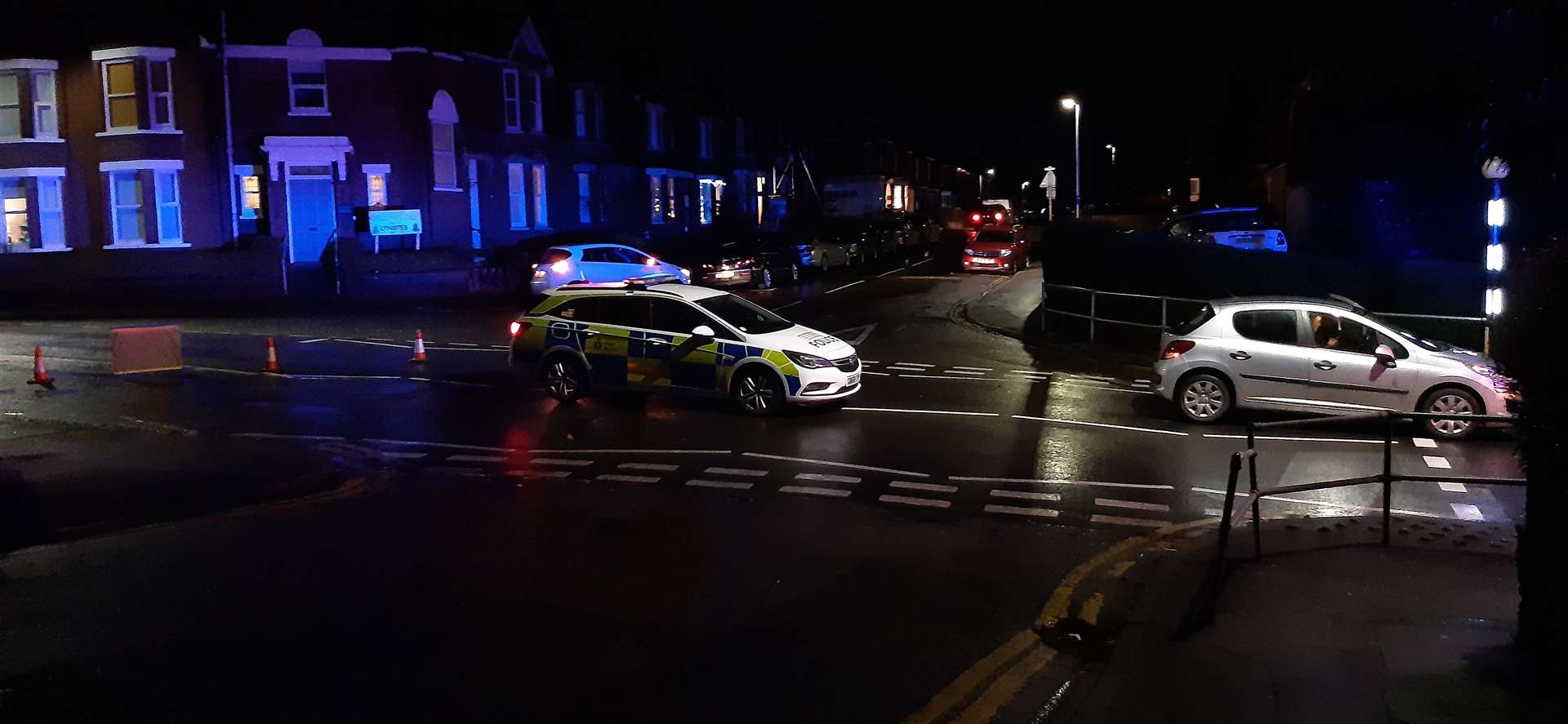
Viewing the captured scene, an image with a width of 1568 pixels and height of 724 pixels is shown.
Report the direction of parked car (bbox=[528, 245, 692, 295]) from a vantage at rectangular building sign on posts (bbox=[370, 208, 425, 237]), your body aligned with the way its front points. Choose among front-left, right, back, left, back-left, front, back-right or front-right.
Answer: front-left

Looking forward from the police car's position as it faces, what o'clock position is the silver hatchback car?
The silver hatchback car is roughly at 11 o'clock from the police car.

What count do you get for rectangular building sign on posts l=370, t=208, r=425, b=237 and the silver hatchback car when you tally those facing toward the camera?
1

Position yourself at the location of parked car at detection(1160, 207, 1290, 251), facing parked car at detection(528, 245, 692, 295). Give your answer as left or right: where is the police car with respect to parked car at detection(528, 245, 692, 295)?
left

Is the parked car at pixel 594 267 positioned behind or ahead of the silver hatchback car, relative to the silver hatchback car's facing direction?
behind

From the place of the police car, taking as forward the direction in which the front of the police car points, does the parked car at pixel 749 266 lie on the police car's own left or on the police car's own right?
on the police car's own left

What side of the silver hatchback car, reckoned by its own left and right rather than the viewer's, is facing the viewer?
right

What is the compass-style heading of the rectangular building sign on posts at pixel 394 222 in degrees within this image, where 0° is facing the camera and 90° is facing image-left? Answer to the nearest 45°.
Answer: approximately 0°

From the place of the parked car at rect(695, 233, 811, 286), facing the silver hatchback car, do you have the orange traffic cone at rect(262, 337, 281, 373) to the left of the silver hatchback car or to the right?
right

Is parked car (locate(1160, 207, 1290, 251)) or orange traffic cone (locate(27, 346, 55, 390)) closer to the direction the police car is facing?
the parked car

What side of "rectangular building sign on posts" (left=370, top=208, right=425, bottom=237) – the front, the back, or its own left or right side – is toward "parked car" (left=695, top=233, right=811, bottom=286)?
left
